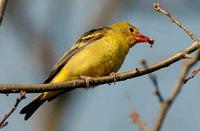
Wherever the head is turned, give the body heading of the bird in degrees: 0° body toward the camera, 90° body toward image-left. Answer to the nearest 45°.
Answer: approximately 270°
